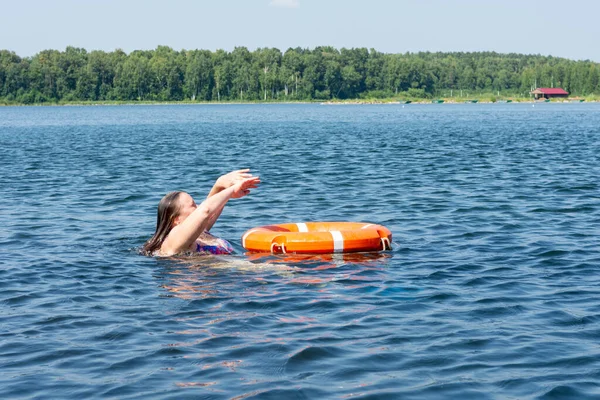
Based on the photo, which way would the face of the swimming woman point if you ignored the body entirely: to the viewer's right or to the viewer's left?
to the viewer's right

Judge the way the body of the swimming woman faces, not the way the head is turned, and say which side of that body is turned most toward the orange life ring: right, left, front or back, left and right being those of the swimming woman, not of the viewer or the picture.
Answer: front

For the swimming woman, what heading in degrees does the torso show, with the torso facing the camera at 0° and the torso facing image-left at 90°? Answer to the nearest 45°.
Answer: approximately 270°
